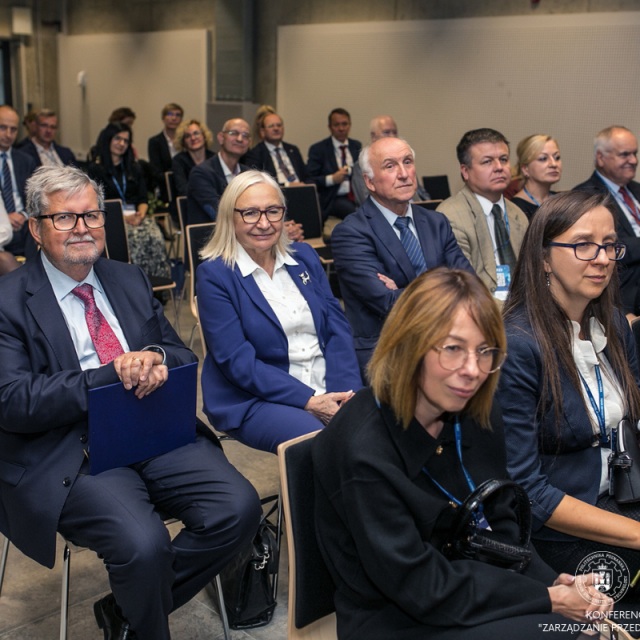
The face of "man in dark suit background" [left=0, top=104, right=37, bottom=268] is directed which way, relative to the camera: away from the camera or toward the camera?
toward the camera

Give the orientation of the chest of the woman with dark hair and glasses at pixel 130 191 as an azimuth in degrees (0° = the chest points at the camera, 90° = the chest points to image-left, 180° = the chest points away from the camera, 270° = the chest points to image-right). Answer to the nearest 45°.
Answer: approximately 315°

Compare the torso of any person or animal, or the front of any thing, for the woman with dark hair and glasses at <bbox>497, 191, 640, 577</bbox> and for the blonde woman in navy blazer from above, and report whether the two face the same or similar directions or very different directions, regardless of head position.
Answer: same or similar directions

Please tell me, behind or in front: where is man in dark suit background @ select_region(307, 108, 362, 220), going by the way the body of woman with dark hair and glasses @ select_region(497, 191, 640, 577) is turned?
behind

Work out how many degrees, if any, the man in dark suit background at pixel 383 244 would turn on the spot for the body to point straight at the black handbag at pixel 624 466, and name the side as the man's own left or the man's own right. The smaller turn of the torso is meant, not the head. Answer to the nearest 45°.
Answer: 0° — they already face it

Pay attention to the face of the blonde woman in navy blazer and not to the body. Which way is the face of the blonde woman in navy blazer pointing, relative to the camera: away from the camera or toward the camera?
toward the camera

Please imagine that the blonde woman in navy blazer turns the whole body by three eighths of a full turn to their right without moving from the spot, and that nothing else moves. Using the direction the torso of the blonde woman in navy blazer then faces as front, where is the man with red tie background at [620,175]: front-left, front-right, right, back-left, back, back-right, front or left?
back-right

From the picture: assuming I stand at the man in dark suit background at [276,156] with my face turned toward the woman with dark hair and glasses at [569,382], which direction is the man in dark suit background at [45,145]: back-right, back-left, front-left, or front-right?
back-right

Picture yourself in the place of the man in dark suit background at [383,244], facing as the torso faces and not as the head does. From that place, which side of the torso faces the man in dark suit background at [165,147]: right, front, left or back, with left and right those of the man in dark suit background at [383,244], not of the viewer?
back

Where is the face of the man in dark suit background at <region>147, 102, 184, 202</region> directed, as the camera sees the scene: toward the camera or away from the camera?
toward the camera

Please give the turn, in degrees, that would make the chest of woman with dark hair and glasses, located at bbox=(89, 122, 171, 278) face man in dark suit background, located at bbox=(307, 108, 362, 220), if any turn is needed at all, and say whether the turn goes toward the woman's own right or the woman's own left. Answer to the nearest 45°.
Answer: approximately 90° to the woman's own left

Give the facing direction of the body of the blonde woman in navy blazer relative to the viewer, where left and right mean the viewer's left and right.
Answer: facing the viewer and to the right of the viewer
